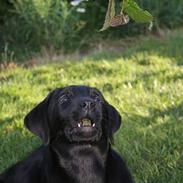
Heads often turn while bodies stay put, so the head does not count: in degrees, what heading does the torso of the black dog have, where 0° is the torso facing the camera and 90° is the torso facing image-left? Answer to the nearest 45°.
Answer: approximately 0°
